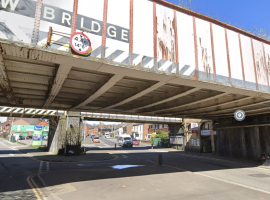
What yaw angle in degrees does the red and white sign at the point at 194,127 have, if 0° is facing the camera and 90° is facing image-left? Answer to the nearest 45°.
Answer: approximately 0°

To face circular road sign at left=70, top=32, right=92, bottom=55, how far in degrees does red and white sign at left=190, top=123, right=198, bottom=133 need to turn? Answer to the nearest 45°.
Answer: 0° — it already faces it
